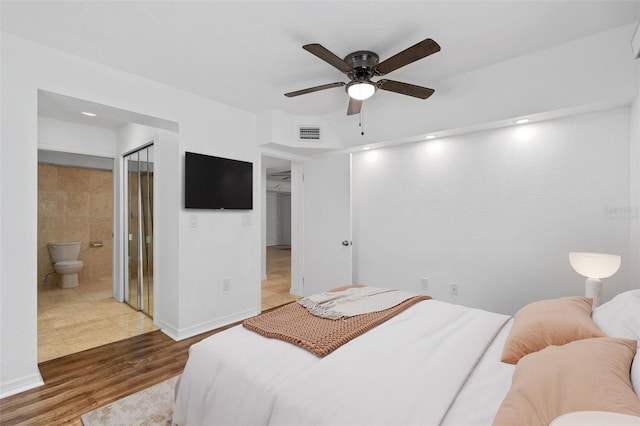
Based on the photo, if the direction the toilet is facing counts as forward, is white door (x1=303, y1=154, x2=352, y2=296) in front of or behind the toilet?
in front

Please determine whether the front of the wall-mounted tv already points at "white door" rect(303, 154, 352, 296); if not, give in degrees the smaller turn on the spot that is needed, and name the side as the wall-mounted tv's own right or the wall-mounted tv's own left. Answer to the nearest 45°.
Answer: approximately 45° to the wall-mounted tv's own left

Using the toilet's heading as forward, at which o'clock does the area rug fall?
The area rug is roughly at 12 o'clock from the toilet.

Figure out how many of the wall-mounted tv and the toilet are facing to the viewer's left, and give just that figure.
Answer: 0

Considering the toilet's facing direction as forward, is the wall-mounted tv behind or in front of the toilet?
in front

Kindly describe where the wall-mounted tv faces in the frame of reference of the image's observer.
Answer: facing the viewer and to the right of the viewer

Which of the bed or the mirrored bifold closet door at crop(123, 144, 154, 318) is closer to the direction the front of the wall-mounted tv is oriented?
the bed

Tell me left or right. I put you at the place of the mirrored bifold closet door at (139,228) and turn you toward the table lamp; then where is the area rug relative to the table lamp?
right

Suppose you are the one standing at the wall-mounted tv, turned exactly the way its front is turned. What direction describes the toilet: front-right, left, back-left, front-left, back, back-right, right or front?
back

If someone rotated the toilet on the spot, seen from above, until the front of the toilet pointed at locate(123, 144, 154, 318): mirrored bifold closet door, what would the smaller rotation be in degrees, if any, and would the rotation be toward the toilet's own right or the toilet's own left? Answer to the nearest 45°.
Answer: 0° — it already faces it

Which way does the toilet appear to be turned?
toward the camera
